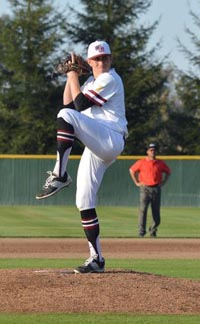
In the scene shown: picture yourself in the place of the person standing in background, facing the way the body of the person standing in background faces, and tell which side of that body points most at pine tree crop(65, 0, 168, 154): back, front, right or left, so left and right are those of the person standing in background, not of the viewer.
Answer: back

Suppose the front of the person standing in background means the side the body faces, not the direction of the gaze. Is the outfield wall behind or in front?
behind

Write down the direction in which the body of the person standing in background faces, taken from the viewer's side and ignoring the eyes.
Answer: toward the camera
